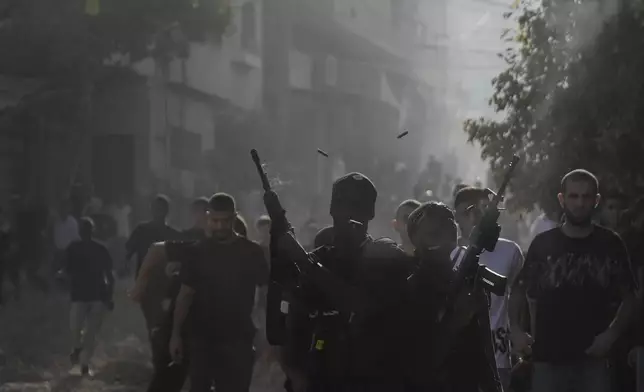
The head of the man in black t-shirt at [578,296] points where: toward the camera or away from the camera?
toward the camera

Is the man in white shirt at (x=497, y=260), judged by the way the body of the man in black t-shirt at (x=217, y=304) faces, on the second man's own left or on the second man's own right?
on the second man's own left

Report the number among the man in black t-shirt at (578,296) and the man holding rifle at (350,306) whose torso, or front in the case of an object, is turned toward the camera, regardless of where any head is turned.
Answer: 2

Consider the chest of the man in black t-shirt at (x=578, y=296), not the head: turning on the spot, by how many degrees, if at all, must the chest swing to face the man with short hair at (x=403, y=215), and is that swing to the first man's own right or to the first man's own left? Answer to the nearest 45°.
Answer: approximately 135° to the first man's own right

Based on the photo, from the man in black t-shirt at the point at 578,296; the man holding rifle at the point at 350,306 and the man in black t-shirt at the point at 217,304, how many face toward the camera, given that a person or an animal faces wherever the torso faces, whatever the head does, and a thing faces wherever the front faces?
3

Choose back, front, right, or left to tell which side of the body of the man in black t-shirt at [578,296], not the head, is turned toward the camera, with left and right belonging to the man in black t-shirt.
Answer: front

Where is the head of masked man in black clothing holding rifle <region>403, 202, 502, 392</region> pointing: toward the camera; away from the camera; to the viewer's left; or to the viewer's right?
toward the camera

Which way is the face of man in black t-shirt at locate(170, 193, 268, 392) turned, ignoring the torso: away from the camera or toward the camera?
toward the camera

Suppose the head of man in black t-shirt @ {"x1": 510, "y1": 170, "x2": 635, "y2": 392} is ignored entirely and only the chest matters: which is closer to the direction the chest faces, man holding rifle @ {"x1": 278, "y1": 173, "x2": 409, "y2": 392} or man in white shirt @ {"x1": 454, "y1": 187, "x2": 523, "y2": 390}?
the man holding rifle

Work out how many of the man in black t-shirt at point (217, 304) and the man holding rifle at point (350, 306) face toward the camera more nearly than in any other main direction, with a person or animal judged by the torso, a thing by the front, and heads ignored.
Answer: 2

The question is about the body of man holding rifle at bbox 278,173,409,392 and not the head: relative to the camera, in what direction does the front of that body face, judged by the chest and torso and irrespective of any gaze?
toward the camera

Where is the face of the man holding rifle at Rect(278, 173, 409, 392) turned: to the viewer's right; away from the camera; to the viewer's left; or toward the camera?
toward the camera

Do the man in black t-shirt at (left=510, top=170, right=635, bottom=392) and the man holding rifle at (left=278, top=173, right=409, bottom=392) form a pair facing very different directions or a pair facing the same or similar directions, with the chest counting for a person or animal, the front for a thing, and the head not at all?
same or similar directions
